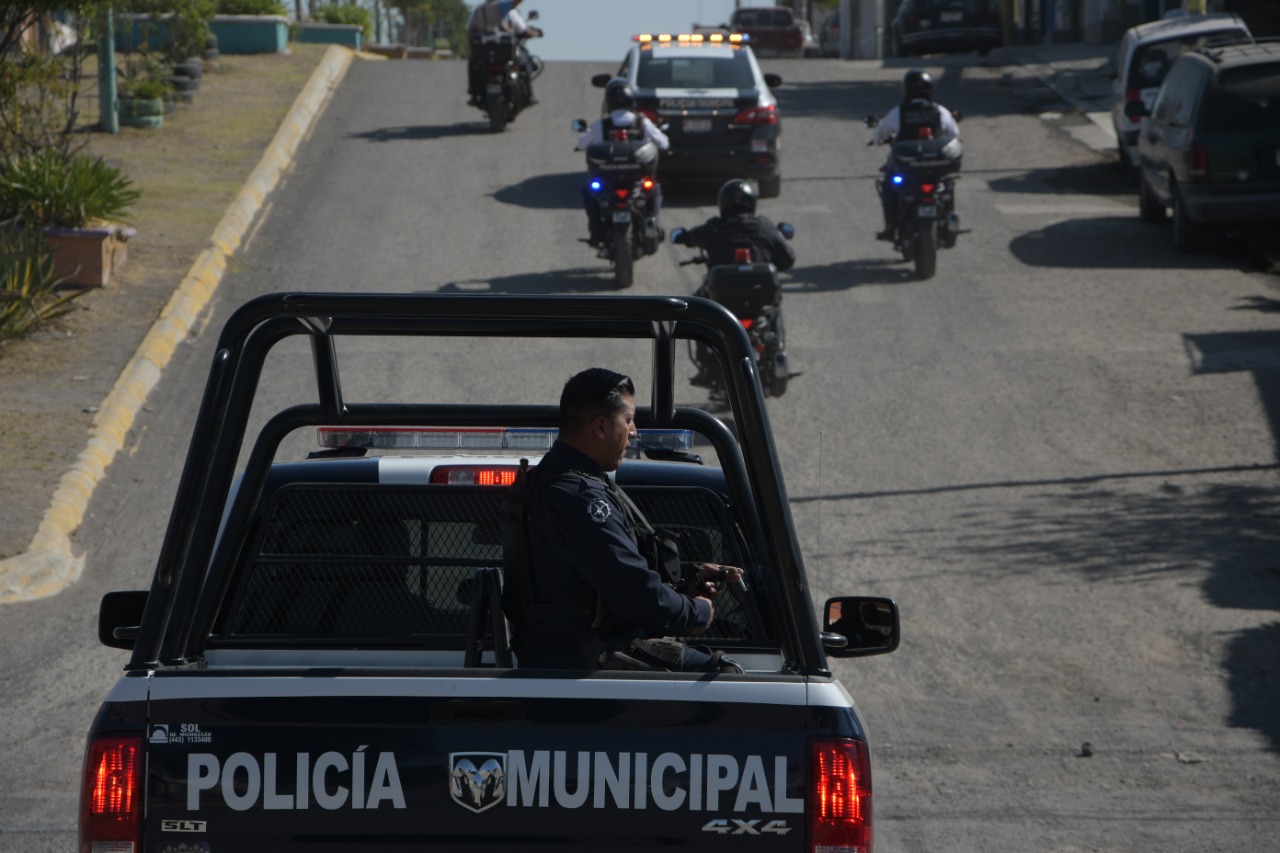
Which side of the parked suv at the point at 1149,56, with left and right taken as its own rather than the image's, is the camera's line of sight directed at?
back

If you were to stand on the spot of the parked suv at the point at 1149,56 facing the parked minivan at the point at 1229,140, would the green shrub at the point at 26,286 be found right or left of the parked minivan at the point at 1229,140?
right

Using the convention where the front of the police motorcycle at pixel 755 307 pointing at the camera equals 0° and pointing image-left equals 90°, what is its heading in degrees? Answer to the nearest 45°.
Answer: approximately 180°

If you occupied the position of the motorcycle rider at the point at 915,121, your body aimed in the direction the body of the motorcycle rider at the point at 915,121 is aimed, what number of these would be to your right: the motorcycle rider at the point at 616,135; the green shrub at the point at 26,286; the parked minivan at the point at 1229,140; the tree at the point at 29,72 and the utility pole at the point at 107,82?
1

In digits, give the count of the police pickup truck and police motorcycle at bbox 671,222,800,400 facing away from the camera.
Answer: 2

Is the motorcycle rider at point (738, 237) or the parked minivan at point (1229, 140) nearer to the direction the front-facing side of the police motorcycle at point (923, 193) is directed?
the parked minivan

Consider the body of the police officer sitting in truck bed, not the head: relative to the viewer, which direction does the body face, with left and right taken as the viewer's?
facing to the right of the viewer

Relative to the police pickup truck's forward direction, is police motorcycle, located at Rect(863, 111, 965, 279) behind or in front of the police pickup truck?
in front

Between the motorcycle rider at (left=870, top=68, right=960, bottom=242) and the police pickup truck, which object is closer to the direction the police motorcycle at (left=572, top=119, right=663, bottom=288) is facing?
the motorcycle rider

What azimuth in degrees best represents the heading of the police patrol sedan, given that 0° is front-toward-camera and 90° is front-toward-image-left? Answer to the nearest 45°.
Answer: approximately 180°

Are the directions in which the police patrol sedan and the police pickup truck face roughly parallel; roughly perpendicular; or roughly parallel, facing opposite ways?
roughly parallel

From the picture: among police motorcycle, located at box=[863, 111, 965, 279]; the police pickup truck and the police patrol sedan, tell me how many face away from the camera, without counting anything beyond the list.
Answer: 3

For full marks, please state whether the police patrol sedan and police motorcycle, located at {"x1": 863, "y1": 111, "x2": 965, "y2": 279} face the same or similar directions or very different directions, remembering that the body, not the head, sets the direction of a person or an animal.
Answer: same or similar directions

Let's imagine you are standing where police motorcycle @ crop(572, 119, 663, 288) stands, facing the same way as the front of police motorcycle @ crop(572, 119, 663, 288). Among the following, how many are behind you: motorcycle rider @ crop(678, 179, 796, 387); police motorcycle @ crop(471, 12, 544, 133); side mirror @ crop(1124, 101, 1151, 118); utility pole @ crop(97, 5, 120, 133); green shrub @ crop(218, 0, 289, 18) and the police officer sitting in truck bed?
2

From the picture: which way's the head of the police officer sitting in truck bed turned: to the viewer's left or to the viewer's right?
to the viewer's right

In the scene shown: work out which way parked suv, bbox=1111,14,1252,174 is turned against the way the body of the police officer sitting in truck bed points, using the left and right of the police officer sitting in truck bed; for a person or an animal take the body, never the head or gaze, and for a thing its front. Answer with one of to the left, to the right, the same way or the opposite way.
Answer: to the left

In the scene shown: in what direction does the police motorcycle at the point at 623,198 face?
away from the camera

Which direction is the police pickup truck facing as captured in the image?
away from the camera

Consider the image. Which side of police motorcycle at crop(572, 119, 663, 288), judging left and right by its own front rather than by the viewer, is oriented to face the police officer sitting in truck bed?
back

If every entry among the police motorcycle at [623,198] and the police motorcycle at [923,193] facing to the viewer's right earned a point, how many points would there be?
0
